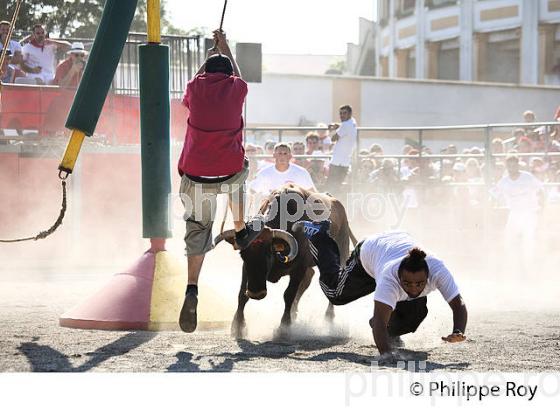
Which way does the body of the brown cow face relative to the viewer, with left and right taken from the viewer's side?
facing the viewer and to the left of the viewer

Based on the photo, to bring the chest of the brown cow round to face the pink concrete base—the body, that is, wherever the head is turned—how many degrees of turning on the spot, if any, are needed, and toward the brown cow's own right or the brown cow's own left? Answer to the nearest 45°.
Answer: approximately 45° to the brown cow's own right

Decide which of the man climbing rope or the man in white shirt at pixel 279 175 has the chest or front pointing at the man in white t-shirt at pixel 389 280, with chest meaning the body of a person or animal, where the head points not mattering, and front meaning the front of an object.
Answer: the man in white shirt

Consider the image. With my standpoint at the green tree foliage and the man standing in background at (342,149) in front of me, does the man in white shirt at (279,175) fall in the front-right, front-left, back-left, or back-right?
front-right

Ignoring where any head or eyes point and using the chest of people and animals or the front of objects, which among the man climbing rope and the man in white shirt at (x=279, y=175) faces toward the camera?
the man in white shirt

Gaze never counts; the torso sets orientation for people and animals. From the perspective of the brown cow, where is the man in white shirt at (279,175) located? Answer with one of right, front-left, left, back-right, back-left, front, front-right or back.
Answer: back-right

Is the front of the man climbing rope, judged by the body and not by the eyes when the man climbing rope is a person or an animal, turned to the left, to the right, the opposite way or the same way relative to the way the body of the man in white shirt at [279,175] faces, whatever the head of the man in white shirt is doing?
the opposite way

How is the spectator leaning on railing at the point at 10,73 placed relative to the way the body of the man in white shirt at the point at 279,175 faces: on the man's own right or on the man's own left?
on the man's own right

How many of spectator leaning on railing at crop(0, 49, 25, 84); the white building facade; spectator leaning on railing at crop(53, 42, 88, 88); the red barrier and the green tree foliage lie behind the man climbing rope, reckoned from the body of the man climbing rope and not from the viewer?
0

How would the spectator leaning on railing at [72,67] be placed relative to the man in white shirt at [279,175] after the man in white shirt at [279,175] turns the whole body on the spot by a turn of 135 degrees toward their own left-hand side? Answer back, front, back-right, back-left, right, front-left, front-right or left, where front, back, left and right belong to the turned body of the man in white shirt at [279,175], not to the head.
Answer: left

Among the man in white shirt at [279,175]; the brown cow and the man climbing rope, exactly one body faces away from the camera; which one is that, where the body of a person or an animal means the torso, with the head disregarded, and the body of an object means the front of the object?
the man climbing rope

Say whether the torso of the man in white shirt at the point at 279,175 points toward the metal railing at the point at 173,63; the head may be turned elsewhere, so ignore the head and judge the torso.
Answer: no

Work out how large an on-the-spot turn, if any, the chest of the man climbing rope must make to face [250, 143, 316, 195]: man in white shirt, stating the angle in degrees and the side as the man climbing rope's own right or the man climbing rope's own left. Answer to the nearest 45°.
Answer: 0° — they already face them

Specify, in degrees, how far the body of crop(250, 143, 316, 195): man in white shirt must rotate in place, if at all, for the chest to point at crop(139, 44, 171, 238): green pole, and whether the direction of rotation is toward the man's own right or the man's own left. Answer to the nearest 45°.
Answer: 0° — they already face it

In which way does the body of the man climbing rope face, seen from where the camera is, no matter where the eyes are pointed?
away from the camera

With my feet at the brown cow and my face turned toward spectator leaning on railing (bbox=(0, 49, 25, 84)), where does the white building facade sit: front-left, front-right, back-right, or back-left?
front-right

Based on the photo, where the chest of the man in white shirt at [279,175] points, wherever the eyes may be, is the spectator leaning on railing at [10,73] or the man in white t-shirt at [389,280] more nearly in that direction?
the man in white t-shirt

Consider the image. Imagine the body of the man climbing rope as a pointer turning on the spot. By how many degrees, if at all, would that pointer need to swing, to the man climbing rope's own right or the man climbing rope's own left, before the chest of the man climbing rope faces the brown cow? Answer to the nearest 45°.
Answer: approximately 45° to the man climbing rope's own right

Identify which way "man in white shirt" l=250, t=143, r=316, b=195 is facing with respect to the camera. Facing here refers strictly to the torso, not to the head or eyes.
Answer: toward the camera

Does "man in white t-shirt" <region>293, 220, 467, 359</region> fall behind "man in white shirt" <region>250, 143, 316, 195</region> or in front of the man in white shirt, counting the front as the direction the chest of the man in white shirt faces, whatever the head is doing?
in front
